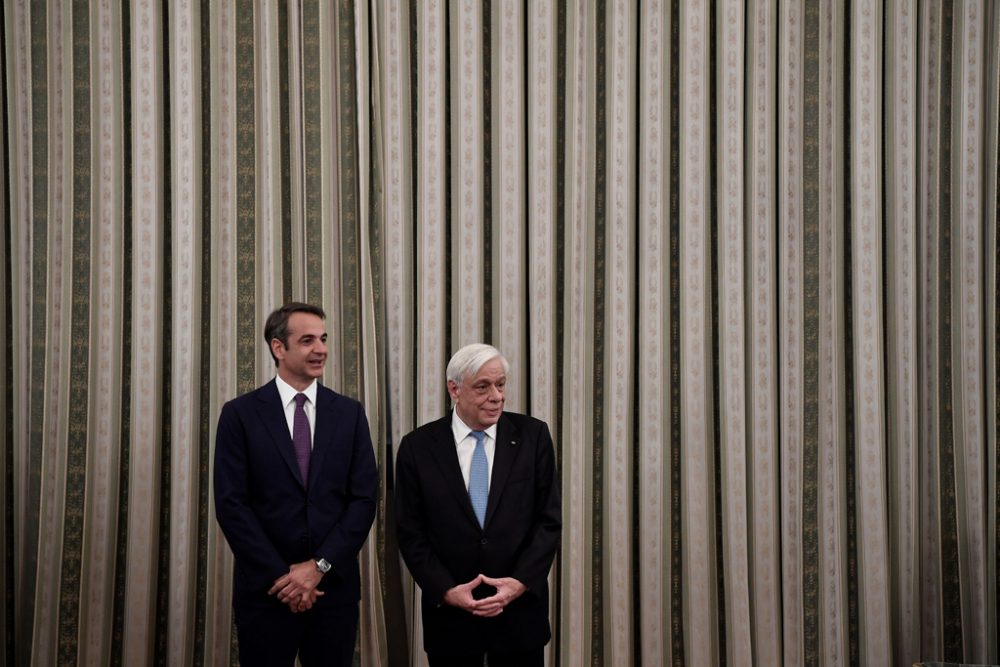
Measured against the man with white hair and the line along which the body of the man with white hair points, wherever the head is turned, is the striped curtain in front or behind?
behind

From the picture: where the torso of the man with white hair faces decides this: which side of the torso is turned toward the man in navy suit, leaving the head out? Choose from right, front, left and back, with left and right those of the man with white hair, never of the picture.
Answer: right

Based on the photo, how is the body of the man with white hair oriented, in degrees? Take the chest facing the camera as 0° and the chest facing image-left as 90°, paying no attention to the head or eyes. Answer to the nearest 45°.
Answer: approximately 0°
